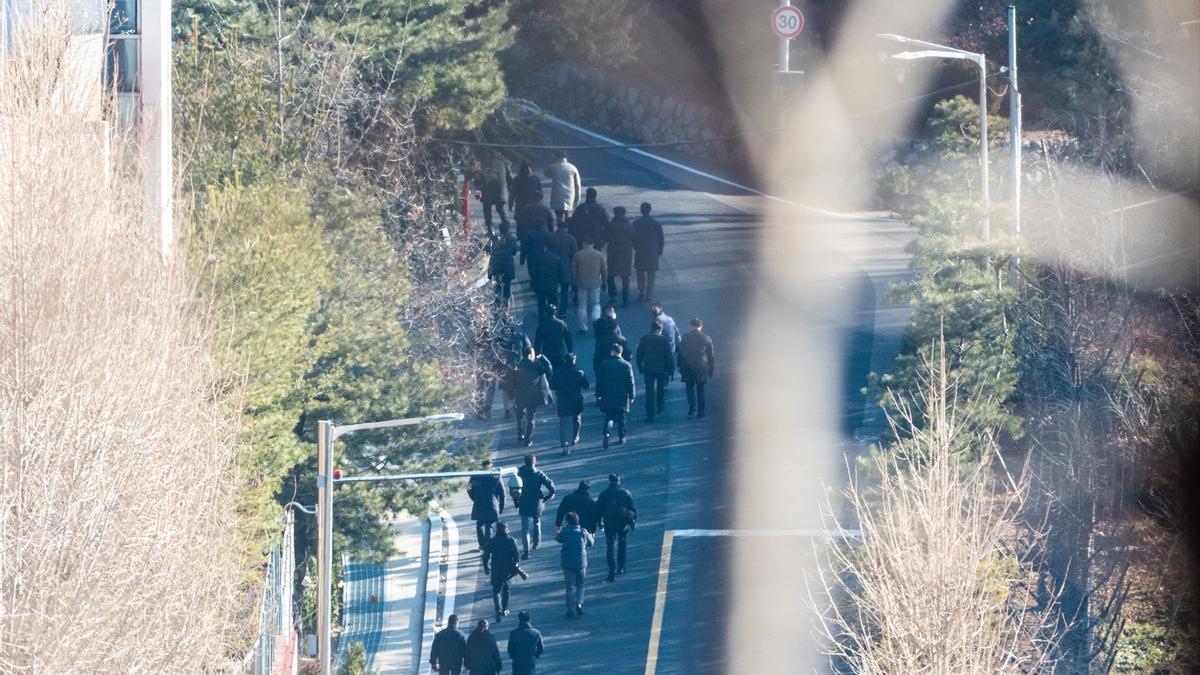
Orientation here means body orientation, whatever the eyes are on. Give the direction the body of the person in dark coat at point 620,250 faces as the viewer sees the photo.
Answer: away from the camera

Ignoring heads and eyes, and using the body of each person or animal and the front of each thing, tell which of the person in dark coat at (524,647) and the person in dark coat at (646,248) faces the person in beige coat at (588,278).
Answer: the person in dark coat at (524,647)

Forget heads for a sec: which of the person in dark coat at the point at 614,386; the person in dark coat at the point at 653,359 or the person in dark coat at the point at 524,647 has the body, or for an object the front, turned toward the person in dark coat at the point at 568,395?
the person in dark coat at the point at 524,647

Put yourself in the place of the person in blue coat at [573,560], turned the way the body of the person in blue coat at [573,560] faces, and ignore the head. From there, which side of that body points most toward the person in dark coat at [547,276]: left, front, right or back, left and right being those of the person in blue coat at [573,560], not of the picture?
front

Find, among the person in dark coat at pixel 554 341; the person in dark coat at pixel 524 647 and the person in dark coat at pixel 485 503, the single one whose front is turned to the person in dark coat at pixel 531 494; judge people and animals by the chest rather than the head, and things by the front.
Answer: the person in dark coat at pixel 524 647

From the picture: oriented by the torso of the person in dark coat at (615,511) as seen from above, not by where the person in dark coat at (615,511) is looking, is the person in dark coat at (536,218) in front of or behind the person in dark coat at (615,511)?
in front

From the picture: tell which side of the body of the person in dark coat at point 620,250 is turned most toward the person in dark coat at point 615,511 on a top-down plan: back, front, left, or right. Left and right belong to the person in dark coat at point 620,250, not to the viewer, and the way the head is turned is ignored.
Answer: back

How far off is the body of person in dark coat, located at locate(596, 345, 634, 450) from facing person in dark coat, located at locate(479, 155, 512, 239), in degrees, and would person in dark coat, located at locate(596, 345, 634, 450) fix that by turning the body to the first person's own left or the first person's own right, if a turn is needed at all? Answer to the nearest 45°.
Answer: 0° — they already face them

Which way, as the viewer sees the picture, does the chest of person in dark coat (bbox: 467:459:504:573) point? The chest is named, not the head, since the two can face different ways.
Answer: away from the camera

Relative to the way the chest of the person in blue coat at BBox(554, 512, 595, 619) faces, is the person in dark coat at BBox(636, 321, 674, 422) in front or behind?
in front

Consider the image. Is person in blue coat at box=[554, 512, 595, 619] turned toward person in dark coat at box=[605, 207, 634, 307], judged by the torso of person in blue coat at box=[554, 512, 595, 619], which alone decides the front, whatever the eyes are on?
yes

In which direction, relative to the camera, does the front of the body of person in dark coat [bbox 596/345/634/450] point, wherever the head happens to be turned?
away from the camera

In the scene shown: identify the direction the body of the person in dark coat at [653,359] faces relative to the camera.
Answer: away from the camera

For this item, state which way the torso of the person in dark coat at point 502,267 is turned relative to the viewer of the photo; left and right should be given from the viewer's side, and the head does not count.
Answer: facing away from the viewer

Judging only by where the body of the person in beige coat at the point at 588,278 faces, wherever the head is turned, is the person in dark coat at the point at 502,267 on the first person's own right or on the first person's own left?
on the first person's own left

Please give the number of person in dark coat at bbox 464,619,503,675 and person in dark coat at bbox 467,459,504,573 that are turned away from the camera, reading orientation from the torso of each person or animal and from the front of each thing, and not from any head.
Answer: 2
